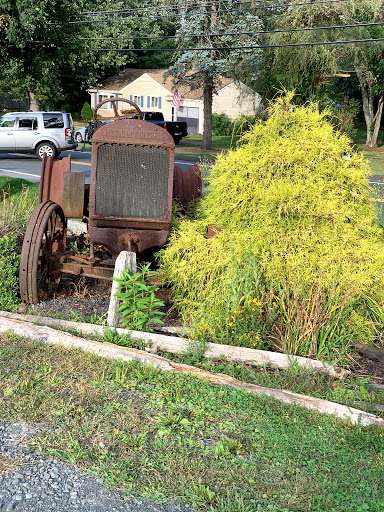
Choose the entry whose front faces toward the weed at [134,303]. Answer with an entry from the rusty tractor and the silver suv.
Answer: the rusty tractor

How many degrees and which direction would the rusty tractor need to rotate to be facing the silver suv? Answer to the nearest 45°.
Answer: approximately 180°

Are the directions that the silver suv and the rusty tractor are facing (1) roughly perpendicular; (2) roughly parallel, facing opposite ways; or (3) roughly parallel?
roughly perpendicular

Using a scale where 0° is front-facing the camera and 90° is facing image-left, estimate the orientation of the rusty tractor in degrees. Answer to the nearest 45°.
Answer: approximately 0°

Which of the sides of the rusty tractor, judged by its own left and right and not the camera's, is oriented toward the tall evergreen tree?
back

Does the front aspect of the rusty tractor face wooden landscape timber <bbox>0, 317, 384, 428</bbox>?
yes

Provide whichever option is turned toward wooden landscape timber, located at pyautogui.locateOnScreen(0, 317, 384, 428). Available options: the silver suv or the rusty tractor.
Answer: the rusty tractor

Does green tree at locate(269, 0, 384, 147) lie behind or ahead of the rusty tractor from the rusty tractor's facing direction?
behind
